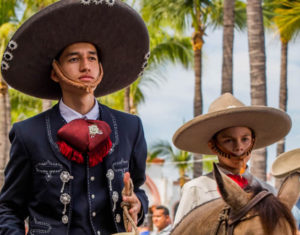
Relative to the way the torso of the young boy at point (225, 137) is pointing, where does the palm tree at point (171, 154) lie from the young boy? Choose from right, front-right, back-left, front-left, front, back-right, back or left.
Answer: back-left

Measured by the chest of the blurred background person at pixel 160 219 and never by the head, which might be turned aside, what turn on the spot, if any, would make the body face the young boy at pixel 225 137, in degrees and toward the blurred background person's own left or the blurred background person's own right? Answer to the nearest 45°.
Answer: approximately 45° to the blurred background person's own left

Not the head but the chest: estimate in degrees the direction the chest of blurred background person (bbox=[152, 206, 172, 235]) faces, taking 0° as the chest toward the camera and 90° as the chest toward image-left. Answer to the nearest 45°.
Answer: approximately 45°

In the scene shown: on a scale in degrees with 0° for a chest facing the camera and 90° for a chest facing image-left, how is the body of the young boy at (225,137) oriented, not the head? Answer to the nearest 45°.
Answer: approximately 315°

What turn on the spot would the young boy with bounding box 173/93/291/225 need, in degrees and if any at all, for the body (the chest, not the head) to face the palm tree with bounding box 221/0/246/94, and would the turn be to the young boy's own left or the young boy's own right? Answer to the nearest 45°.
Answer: approximately 135° to the young boy's own left

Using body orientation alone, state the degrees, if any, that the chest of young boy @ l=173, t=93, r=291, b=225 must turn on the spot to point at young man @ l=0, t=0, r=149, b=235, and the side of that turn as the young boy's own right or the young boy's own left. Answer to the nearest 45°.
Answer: approximately 90° to the young boy's own right

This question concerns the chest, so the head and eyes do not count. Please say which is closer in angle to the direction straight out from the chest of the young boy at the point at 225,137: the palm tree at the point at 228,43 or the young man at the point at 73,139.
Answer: the young man

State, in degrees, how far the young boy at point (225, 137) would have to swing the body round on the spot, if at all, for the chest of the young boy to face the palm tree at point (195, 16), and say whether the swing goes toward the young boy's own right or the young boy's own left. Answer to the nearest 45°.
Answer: approximately 135° to the young boy's own left

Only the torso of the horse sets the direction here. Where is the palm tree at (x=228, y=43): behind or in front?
behind
